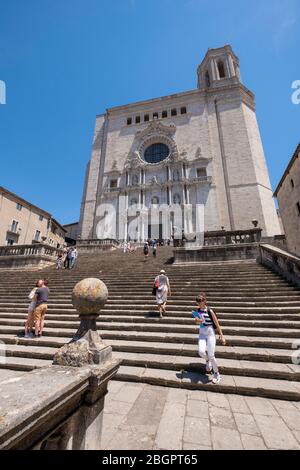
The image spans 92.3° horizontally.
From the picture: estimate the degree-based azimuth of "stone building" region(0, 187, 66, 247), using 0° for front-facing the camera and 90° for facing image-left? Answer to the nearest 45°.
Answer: approximately 315°

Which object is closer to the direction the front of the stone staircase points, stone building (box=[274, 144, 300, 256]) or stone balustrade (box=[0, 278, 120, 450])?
the stone balustrade

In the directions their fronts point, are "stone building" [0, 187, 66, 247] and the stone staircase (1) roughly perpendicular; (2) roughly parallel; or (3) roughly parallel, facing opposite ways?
roughly perpendicular

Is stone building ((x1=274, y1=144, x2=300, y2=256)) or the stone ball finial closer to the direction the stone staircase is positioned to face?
the stone ball finial

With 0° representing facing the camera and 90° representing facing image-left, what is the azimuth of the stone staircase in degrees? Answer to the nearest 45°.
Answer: approximately 0°

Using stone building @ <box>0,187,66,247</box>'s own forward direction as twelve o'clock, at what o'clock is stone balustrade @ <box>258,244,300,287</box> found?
The stone balustrade is roughly at 1 o'clock from the stone building.

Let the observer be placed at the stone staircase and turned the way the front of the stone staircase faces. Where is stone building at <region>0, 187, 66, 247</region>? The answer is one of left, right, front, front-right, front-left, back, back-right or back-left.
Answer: back-right
